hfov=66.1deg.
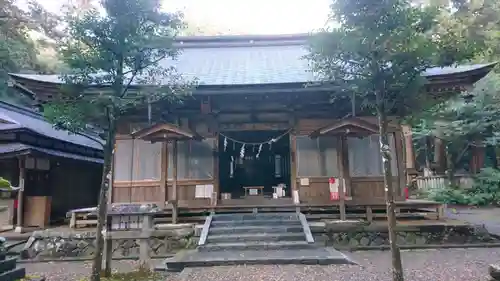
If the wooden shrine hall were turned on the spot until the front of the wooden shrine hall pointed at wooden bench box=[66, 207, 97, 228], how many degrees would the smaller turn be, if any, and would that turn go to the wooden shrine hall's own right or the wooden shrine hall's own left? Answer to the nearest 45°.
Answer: approximately 90° to the wooden shrine hall's own right

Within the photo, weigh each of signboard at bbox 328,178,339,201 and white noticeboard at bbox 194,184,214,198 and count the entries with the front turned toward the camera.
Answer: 2

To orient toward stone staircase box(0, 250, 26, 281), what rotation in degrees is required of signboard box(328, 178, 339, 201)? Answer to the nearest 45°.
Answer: approximately 45° to its right

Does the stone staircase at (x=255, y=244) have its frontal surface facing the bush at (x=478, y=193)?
no

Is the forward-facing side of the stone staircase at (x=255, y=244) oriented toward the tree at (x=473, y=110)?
no

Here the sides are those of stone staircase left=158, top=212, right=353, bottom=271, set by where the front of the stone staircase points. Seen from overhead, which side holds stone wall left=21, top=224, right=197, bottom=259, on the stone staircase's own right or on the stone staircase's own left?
on the stone staircase's own right

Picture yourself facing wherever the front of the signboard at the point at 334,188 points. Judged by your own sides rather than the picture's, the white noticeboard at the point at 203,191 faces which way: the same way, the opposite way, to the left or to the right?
the same way

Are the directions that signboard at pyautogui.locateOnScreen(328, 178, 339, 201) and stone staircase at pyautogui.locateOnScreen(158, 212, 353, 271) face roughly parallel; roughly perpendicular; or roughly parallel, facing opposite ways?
roughly parallel

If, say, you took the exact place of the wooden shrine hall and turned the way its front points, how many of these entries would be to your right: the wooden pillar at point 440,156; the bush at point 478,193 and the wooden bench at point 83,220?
1

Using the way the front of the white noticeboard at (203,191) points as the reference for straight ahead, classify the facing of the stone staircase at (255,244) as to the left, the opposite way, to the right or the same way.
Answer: the same way

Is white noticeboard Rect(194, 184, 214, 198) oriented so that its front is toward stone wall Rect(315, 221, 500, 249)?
no

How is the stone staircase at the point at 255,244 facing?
toward the camera

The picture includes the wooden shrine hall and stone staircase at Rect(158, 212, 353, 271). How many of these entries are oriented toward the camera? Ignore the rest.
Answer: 2

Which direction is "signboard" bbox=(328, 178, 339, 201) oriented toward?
toward the camera

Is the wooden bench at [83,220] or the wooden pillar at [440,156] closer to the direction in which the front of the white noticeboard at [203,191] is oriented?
the wooden bench

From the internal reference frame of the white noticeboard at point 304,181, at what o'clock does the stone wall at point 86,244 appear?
The stone wall is roughly at 2 o'clock from the white noticeboard.

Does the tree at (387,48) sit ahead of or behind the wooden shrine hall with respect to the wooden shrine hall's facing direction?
ahead

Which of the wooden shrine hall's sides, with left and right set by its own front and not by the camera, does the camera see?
front

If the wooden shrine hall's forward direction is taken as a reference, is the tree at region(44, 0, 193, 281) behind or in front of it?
in front
